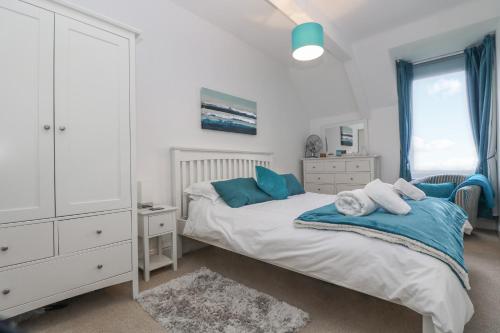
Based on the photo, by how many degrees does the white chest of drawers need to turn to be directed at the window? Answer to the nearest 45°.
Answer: approximately 90° to its left

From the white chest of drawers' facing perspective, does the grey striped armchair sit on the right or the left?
on its left

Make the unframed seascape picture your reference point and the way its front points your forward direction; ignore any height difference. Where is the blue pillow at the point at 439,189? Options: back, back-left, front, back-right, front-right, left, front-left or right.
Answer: front-left

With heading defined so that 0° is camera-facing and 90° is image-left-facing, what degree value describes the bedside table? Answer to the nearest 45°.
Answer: approximately 315°

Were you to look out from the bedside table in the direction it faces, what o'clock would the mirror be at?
The mirror is roughly at 10 o'clock from the bedside table.

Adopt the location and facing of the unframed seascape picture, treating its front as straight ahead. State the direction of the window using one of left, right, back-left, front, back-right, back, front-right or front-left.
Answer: front-left

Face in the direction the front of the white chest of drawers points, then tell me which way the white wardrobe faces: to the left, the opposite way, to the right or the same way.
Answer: to the left

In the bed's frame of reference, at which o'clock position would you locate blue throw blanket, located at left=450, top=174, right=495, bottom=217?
The blue throw blanket is roughly at 9 o'clock from the bed.

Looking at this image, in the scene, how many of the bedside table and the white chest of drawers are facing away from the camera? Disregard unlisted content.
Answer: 0
